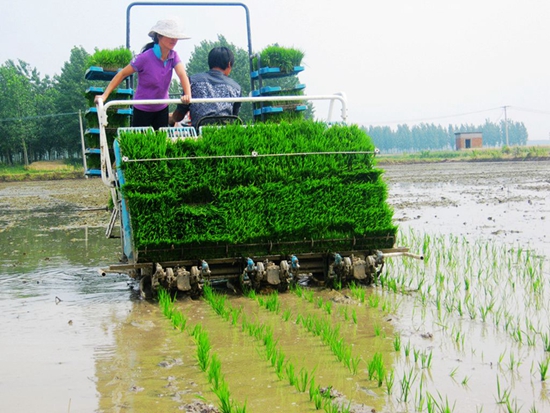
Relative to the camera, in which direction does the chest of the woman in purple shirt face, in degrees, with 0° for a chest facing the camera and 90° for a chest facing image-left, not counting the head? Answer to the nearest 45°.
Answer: approximately 315°

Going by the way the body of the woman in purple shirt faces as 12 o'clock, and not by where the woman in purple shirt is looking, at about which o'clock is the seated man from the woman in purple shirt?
The seated man is roughly at 10 o'clock from the woman in purple shirt.
